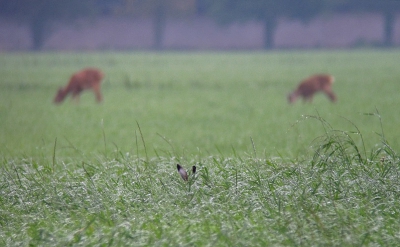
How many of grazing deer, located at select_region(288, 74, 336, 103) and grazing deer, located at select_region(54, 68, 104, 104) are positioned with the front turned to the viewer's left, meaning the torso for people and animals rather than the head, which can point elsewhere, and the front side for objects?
2

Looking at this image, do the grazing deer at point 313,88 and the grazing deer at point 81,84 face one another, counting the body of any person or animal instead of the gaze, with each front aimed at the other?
no

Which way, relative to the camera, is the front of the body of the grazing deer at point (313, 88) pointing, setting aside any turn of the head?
to the viewer's left

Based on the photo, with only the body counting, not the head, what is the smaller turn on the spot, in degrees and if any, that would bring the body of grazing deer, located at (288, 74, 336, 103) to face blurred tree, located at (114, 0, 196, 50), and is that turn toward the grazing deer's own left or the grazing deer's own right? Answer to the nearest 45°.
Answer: approximately 90° to the grazing deer's own right

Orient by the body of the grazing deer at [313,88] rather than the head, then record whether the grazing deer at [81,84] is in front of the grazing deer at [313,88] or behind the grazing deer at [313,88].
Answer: in front

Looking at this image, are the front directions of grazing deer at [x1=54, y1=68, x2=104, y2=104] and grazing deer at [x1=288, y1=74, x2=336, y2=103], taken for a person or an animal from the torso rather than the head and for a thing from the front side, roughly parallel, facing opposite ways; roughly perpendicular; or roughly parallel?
roughly parallel

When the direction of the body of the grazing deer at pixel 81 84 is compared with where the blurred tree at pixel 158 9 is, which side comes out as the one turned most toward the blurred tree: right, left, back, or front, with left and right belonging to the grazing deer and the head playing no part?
right

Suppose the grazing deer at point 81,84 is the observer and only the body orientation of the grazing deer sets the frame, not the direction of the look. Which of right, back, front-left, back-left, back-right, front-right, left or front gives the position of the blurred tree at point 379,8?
back-right

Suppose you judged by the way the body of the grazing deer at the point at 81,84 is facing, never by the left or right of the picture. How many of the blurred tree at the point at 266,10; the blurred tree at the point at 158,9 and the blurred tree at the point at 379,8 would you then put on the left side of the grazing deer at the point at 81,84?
0

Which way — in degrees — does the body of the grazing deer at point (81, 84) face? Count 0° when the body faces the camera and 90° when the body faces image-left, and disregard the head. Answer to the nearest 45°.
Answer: approximately 90°

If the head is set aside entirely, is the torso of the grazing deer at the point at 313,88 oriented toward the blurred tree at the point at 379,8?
no
